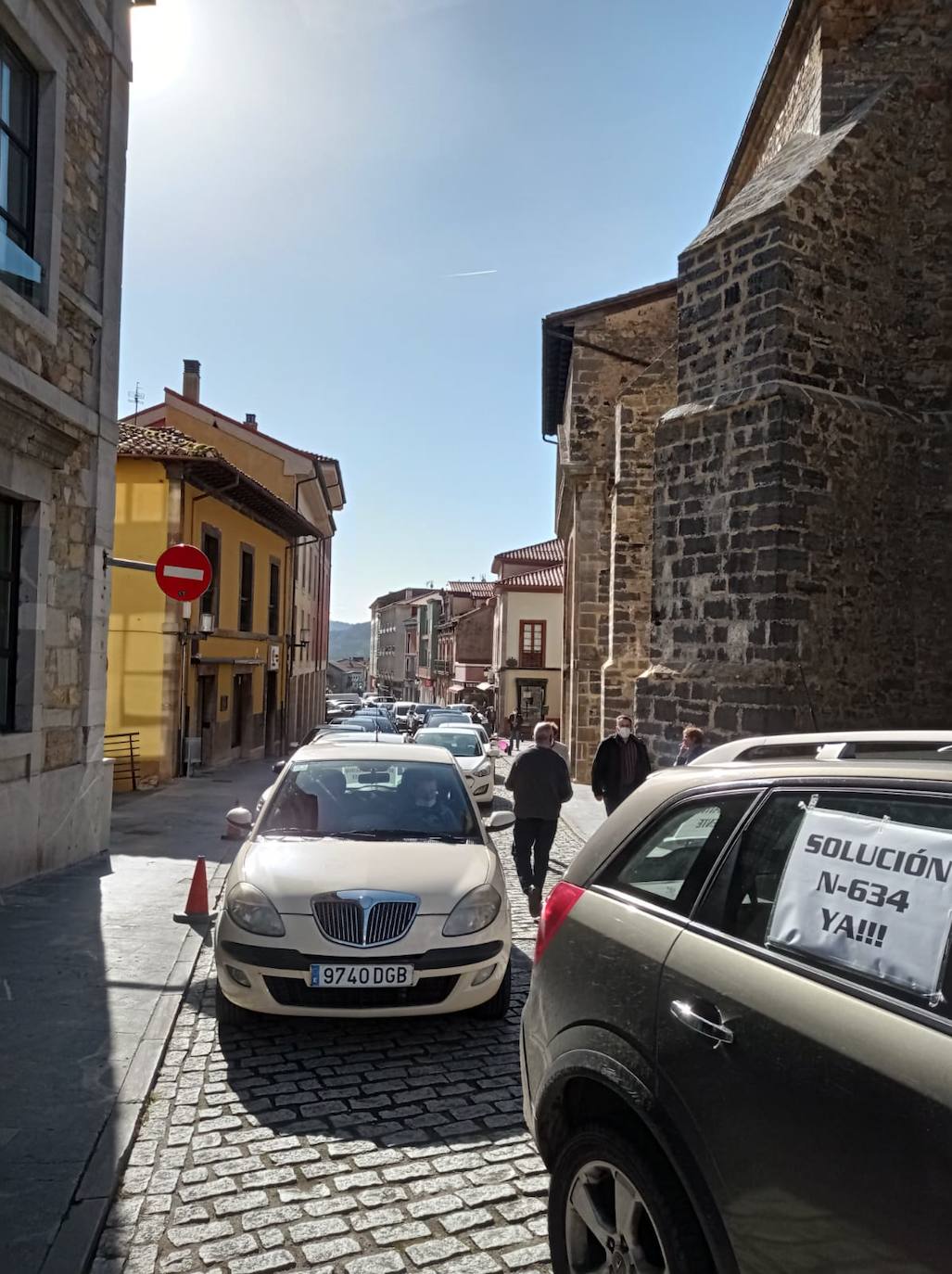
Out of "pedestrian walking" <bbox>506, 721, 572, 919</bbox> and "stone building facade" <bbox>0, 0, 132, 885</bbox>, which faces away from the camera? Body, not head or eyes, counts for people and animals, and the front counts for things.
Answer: the pedestrian walking

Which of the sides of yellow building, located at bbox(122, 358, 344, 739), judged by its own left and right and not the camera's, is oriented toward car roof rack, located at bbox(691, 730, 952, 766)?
right

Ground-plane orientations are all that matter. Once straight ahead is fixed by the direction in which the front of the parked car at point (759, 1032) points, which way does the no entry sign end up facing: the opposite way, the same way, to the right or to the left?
the same way

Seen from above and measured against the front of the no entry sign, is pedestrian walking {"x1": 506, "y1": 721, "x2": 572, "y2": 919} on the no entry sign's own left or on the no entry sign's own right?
on the no entry sign's own left

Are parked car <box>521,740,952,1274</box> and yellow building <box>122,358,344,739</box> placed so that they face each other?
no

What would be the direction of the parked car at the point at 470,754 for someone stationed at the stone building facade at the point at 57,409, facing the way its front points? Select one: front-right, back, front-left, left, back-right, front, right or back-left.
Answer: front-left

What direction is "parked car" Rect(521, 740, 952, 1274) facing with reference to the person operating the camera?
facing the viewer and to the right of the viewer

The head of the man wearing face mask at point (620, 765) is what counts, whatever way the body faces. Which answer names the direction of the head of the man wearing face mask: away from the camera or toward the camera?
toward the camera

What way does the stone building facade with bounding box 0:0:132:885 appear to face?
to the viewer's right

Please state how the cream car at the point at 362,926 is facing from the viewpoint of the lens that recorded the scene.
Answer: facing the viewer

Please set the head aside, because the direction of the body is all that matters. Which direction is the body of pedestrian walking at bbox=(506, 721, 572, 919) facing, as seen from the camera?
away from the camera

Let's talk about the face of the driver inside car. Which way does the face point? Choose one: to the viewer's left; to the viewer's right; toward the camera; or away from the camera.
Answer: toward the camera

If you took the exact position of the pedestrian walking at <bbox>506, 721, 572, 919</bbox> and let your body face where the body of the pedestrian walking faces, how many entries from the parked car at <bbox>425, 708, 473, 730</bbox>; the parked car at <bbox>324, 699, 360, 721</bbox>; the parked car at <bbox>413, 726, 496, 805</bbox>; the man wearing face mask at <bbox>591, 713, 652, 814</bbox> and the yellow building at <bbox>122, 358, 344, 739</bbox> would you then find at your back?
0

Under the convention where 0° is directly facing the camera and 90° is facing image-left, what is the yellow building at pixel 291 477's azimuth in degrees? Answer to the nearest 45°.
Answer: approximately 270°

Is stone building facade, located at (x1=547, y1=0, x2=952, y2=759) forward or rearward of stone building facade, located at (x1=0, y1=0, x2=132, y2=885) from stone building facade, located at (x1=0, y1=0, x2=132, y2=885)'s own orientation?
forward

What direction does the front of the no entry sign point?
toward the camera

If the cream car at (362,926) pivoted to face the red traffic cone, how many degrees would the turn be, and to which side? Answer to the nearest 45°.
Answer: approximately 135° to its right

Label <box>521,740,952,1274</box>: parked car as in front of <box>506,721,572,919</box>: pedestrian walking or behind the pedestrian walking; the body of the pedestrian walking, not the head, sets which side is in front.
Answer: behind

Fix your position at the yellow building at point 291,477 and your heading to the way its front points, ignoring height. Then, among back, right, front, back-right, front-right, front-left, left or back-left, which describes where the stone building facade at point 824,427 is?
right

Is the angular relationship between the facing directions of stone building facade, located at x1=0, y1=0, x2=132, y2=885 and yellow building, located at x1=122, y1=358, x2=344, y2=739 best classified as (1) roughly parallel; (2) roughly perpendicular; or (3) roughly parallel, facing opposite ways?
roughly parallel

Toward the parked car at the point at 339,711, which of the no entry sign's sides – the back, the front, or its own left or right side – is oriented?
back
